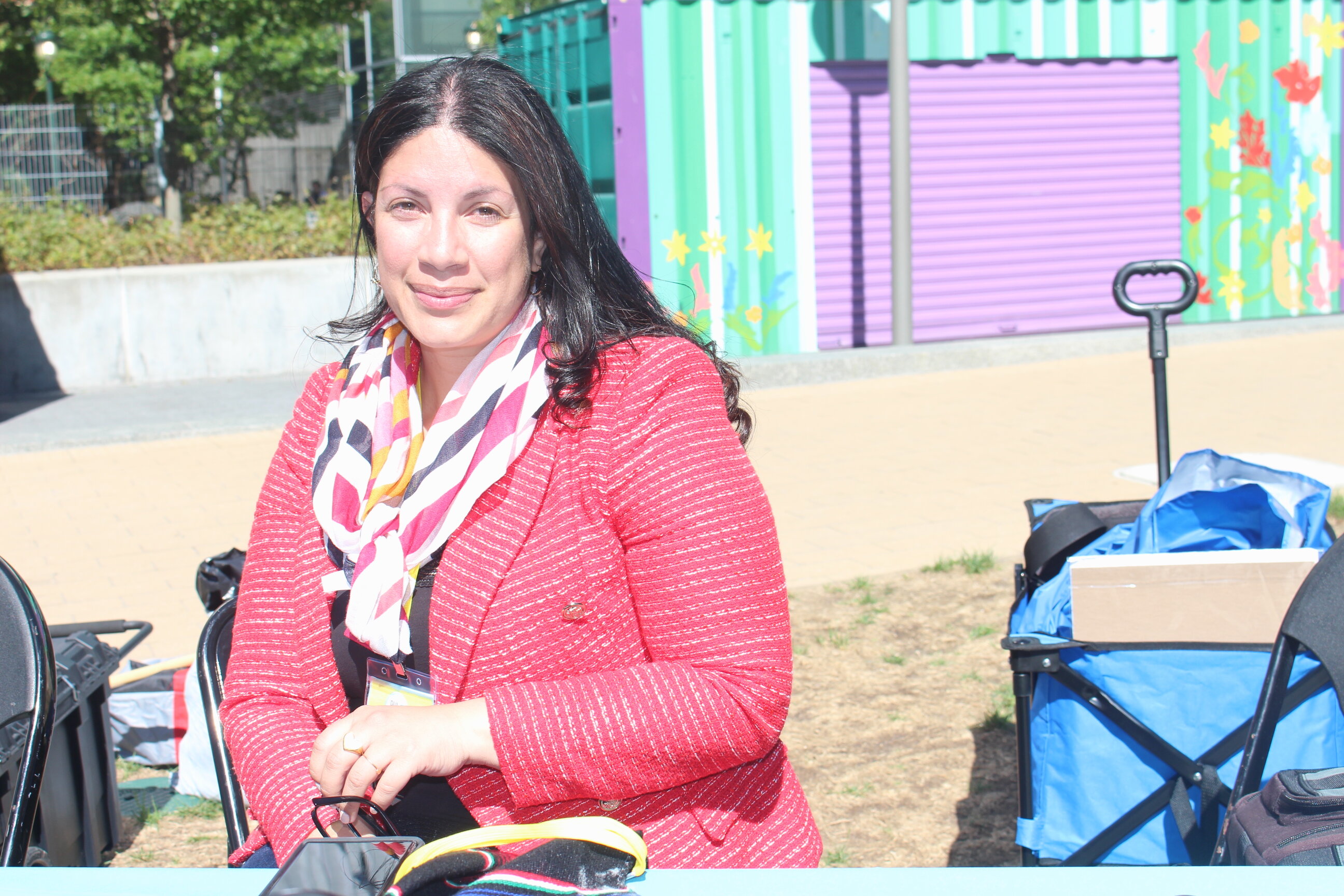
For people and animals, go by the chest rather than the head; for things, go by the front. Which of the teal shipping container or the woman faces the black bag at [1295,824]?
the teal shipping container

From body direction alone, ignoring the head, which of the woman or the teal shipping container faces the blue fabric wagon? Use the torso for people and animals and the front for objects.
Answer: the teal shipping container

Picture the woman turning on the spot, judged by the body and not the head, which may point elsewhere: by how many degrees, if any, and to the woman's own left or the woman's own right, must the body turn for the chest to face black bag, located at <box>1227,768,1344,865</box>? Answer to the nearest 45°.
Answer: approximately 135° to the woman's own left

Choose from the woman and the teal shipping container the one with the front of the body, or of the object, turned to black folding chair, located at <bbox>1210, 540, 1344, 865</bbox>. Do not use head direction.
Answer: the teal shipping container

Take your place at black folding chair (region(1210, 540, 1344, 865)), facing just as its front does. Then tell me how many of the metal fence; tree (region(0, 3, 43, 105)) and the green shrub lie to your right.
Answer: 3

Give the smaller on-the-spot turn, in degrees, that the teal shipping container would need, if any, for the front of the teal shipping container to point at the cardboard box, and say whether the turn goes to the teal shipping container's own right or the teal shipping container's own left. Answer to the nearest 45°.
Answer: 0° — it already faces it

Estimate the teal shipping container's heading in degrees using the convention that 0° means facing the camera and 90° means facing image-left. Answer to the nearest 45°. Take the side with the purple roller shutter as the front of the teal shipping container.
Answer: approximately 0°
